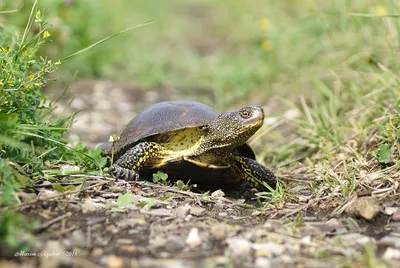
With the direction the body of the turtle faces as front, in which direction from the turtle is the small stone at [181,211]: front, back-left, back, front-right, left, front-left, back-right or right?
front-right

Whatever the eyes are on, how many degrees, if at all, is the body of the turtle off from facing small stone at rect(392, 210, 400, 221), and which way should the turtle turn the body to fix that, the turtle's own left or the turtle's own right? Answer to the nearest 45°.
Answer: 0° — it already faces it

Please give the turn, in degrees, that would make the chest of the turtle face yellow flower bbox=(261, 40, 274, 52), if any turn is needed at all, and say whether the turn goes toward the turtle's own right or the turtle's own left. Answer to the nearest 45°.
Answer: approximately 135° to the turtle's own left

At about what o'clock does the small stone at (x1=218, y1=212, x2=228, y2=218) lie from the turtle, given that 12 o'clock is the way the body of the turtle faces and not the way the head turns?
The small stone is roughly at 1 o'clock from the turtle.

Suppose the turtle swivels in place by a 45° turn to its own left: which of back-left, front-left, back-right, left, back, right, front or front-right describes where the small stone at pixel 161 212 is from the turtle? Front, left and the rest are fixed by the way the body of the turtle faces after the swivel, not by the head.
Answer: right

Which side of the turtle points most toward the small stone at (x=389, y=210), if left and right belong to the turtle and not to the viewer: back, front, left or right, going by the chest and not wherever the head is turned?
front

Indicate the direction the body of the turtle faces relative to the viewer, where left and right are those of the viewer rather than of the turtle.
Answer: facing the viewer and to the right of the viewer

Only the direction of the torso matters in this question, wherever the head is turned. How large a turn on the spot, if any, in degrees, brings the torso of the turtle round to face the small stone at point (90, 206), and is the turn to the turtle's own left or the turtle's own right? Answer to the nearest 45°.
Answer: approximately 90° to the turtle's own right

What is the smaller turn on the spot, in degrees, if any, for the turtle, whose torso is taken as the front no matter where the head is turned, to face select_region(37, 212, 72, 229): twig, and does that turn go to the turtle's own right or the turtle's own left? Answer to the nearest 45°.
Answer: approximately 90° to the turtle's own right
